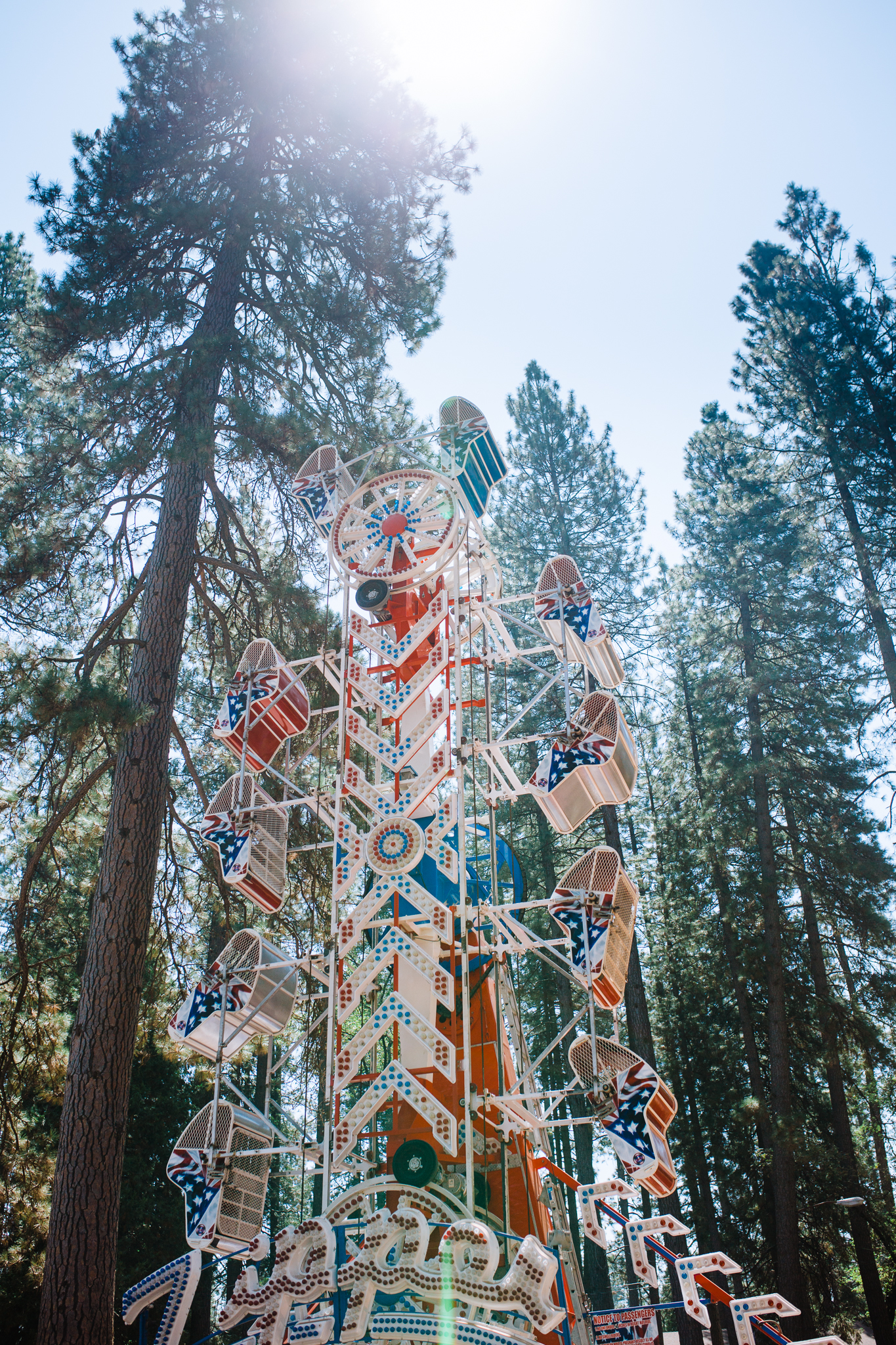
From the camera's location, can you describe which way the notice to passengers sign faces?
facing the viewer
